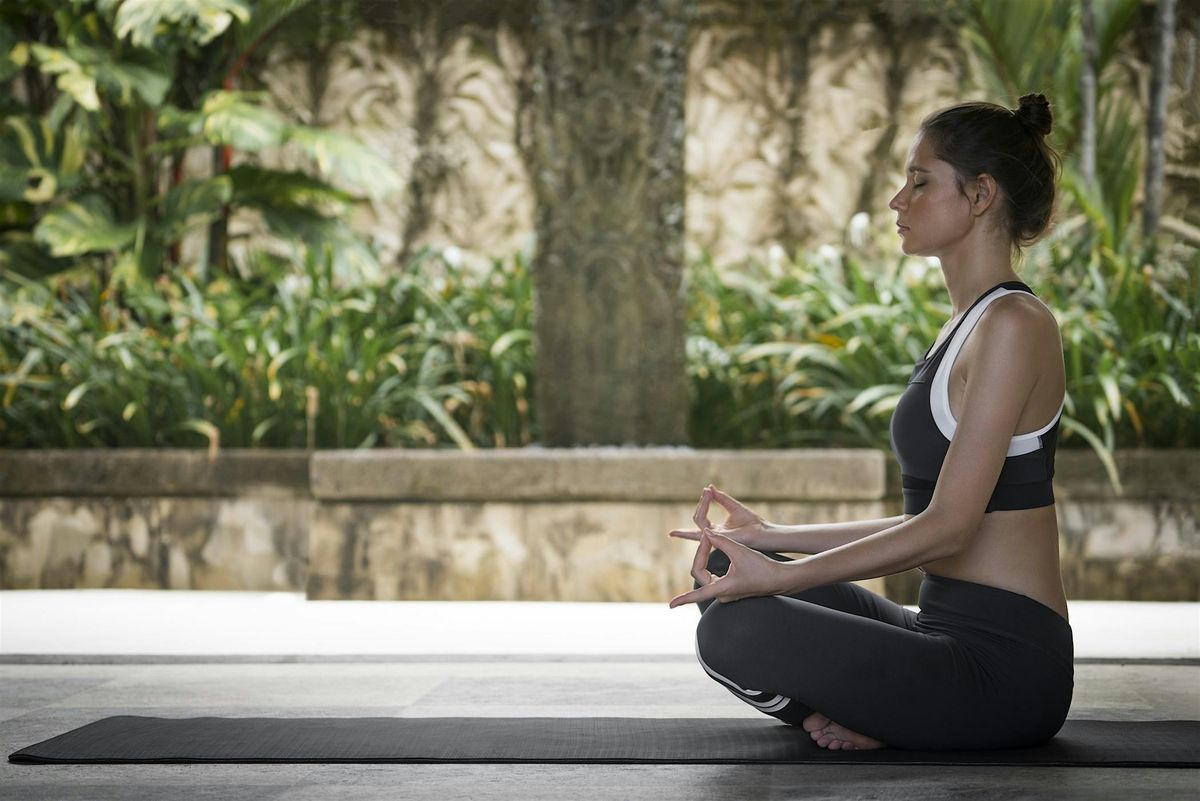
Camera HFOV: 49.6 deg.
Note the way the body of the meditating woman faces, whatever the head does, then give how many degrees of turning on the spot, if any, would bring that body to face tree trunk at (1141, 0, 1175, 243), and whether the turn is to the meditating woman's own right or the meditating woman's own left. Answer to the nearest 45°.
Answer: approximately 90° to the meditating woman's own right

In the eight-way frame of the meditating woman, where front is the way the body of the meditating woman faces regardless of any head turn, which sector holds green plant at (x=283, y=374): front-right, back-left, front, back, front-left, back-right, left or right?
front-right

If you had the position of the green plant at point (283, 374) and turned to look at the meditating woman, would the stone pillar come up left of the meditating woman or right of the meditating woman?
left

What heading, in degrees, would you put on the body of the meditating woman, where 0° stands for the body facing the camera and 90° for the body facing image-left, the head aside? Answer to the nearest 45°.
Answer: approximately 90°

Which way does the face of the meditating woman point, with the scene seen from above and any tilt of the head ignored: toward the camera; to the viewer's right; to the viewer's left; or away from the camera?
to the viewer's left

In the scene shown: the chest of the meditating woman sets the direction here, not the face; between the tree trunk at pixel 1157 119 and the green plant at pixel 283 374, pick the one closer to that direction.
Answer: the green plant

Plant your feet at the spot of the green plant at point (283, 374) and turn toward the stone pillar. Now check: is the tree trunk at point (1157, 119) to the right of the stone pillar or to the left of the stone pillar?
left

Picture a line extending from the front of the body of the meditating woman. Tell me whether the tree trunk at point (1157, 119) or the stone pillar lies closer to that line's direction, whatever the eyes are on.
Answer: the stone pillar

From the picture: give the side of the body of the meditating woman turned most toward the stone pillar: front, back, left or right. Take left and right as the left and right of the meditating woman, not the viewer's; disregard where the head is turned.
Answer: right
